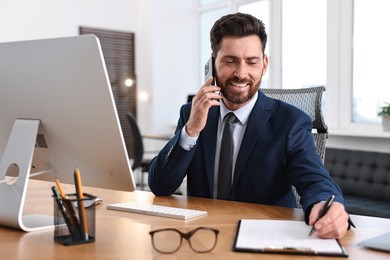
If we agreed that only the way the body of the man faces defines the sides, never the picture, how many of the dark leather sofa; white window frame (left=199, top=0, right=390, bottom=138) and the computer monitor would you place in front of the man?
1

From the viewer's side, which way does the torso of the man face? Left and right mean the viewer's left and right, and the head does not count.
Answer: facing the viewer and to the left of the viewer

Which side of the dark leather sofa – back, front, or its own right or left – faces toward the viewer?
front

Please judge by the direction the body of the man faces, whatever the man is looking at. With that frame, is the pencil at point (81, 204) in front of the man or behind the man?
in front

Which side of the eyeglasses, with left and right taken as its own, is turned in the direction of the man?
back

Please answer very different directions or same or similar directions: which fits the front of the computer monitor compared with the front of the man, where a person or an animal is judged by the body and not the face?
very different directions

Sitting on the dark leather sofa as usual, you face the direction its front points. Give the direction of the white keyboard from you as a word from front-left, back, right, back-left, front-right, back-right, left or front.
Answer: front

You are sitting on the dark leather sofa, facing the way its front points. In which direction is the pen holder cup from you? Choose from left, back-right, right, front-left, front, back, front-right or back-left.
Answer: front

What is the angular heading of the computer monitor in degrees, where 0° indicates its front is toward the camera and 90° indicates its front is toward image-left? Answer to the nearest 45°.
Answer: approximately 225°
